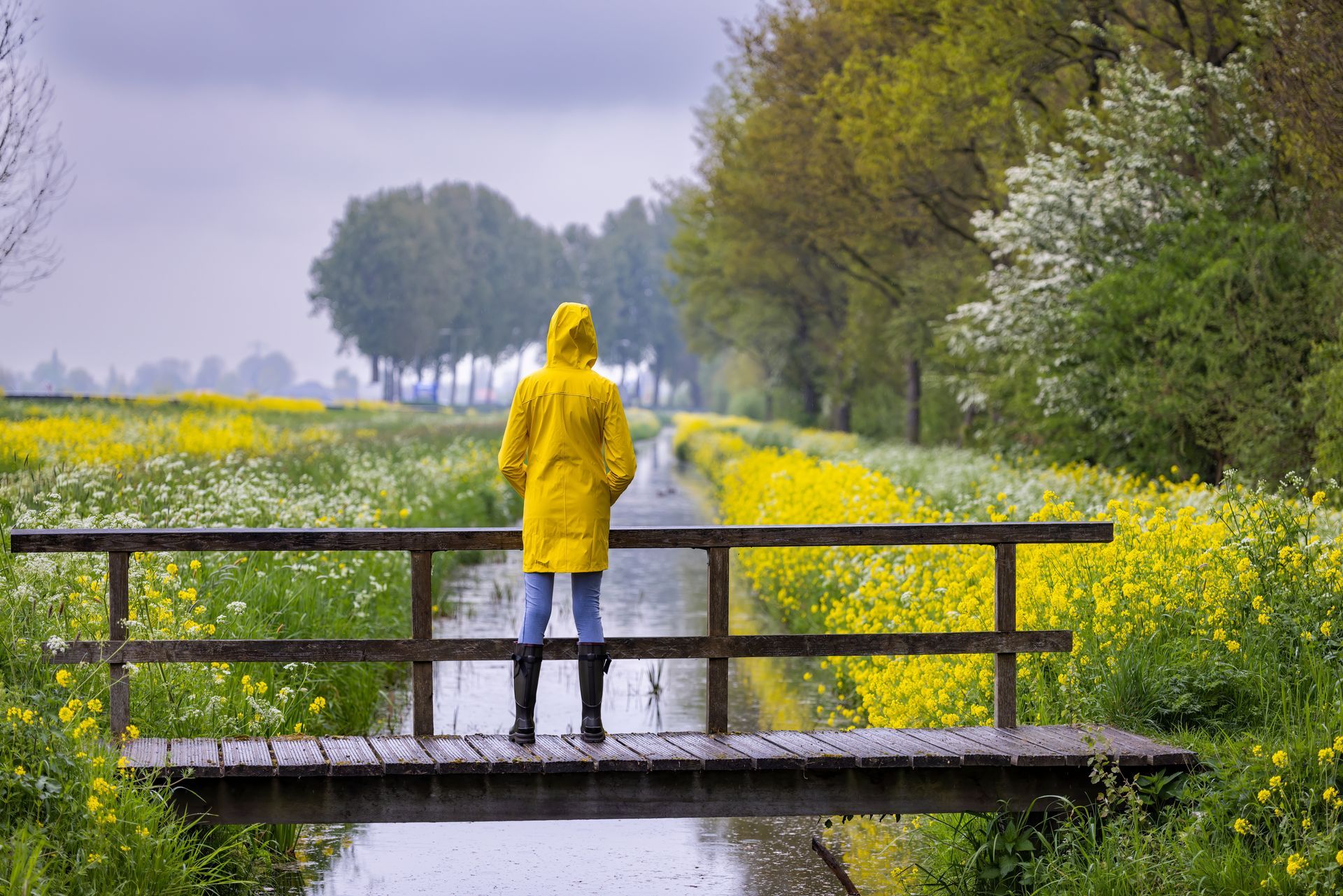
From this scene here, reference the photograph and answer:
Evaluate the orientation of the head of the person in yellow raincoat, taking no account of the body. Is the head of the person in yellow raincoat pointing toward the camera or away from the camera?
away from the camera

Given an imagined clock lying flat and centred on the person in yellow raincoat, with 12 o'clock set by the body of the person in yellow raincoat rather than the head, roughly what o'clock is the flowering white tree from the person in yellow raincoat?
The flowering white tree is roughly at 1 o'clock from the person in yellow raincoat.

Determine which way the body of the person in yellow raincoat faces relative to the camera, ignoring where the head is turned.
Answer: away from the camera
